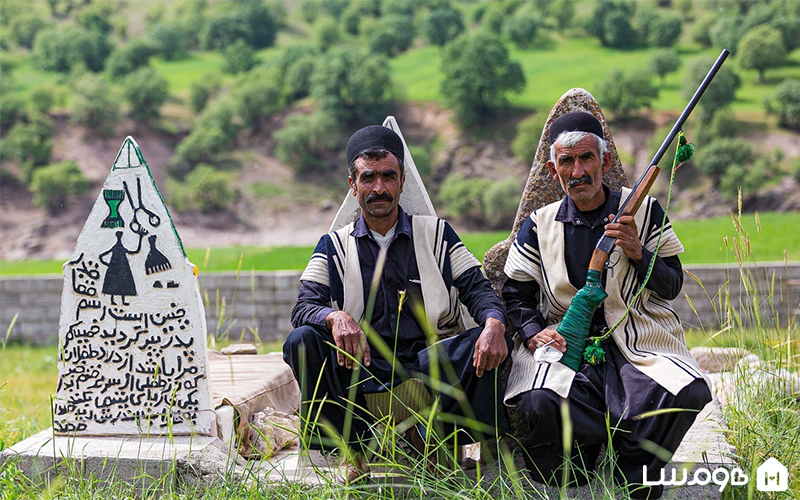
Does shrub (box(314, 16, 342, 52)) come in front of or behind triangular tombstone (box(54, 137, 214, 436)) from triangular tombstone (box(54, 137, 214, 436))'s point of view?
behind

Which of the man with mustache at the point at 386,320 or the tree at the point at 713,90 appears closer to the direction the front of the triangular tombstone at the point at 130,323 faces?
the man with mustache

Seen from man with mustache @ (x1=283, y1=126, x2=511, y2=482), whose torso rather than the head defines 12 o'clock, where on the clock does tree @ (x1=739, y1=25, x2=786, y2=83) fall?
The tree is roughly at 7 o'clock from the man with mustache.

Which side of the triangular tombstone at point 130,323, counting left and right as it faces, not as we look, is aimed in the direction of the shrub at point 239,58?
back

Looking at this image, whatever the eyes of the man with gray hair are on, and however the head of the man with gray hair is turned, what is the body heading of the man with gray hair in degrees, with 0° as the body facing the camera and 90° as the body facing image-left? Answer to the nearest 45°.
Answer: approximately 0°

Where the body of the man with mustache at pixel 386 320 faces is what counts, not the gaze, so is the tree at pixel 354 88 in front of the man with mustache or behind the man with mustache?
behind

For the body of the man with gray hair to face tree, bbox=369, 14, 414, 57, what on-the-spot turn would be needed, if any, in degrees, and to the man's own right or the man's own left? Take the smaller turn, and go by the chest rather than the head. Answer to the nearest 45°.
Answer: approximately 180°

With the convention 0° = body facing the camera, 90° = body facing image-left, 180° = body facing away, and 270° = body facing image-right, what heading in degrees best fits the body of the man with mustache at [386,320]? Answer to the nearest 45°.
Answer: approximately 0°

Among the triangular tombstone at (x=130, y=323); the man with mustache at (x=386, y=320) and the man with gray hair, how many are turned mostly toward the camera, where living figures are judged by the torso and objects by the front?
3

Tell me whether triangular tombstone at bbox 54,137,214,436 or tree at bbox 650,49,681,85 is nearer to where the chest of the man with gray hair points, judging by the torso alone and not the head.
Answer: the triangular tombstone

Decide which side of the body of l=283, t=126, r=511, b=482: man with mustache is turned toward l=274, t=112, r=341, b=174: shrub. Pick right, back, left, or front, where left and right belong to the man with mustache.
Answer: back

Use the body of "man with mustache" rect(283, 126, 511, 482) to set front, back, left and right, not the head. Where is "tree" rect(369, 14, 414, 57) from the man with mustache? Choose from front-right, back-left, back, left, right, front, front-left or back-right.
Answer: back

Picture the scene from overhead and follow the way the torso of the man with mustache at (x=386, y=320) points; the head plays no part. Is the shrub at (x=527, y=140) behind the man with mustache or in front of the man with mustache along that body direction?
behind
